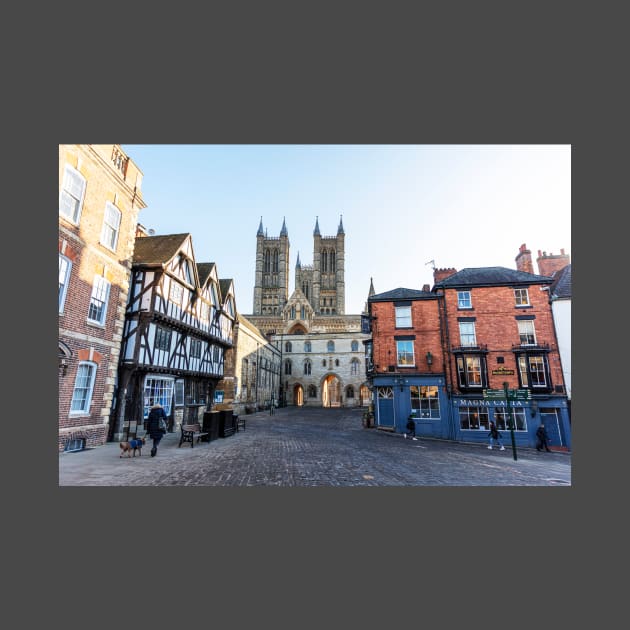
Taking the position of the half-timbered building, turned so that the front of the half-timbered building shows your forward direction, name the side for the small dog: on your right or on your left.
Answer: on your right

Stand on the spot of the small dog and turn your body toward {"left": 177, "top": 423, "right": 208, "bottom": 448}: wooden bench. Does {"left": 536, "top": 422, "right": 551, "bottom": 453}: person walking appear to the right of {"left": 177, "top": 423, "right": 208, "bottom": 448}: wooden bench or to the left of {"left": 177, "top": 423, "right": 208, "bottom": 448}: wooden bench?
right

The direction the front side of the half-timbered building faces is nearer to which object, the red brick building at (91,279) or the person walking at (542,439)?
the person walking

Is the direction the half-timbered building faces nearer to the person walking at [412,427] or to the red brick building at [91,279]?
the person walking

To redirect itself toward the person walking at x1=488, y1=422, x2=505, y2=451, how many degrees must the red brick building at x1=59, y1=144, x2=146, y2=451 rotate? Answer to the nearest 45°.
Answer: approximately 45° to its left

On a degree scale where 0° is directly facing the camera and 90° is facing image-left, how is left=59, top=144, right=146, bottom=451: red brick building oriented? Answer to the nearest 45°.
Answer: approximately 315°

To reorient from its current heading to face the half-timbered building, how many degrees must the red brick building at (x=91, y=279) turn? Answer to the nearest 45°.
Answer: approximately 90° to its left
